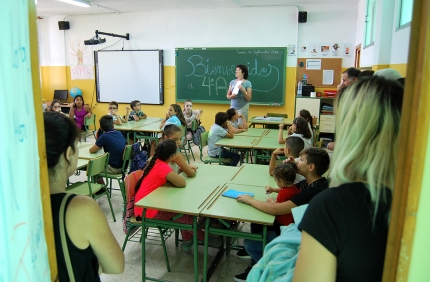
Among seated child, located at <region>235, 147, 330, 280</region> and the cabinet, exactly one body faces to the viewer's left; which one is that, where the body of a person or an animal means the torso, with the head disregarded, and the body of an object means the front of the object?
the seated child

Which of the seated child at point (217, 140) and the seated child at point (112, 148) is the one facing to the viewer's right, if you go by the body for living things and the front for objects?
the seated child at point (217, 140)

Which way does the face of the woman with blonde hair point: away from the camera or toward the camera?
away from the camera

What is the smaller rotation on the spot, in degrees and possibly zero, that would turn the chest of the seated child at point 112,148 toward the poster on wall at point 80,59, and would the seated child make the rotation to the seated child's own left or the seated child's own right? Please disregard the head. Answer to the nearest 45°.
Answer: approximately 45° to the seated child's own right

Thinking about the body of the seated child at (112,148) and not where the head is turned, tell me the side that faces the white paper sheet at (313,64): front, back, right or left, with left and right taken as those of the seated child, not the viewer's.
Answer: right

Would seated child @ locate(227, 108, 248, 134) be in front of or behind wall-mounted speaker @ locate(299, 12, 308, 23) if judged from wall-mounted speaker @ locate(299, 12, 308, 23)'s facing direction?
in front

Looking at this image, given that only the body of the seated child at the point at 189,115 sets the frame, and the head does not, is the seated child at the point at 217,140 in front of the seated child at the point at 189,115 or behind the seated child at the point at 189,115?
in front

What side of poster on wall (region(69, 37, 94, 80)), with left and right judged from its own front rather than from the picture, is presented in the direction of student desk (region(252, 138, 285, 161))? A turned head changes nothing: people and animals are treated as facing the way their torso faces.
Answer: front

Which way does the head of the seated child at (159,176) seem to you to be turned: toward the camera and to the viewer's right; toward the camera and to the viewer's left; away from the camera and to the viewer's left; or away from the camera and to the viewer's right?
away from the camera and to the viewer's right

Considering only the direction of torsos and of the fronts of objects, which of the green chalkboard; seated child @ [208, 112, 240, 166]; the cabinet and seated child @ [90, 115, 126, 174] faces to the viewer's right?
seated child @ [208, 112, 240, 166]

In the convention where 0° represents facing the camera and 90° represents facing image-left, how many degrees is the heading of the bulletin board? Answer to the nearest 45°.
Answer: approximately 0°

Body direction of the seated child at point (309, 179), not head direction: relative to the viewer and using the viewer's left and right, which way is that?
facing to the left of the viewer

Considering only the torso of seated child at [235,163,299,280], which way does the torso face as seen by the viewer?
to the viewer's left

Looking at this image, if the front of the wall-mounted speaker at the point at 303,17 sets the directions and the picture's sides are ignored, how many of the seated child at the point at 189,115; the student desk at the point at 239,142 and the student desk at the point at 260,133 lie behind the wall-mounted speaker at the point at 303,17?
0

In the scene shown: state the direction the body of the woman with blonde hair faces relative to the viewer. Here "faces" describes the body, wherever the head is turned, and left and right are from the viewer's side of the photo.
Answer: facing away from the viewer and to the left of the viewer

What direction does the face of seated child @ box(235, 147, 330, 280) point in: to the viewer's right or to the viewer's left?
to the viewer's left

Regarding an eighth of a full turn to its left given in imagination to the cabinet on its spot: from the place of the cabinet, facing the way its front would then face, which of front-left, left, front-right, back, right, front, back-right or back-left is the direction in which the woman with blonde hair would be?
front-right
